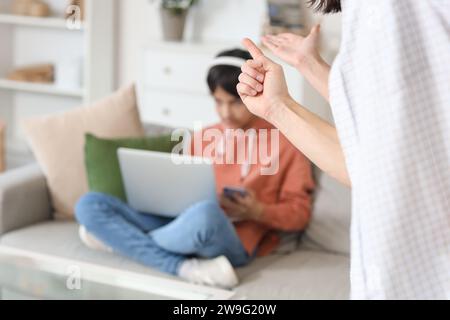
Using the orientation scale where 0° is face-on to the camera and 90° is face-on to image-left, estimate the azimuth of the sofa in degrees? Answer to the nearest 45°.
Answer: approximately 45°

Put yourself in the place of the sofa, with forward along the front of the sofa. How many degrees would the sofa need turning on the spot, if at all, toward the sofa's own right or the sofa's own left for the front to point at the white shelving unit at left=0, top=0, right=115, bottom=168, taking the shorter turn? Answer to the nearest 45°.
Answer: approximately 90° to the sofa's own right

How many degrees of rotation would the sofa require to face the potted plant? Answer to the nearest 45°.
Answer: approximately 135° to its right
